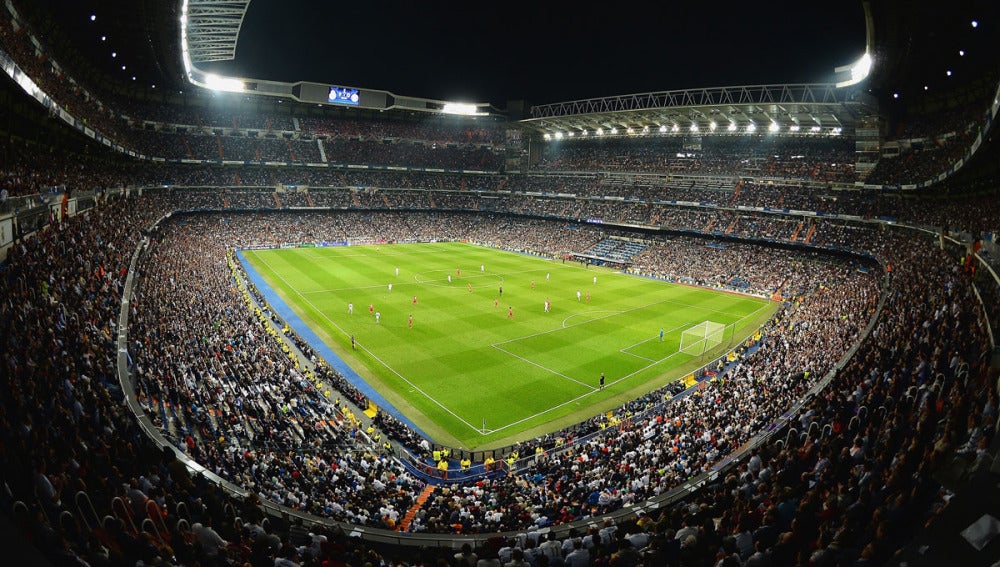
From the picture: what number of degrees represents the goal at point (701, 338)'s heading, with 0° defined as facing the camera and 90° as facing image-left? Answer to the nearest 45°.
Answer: approximately 135°

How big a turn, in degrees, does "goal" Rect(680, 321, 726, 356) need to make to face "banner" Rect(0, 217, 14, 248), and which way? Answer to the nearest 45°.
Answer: approximately 90° to its left
